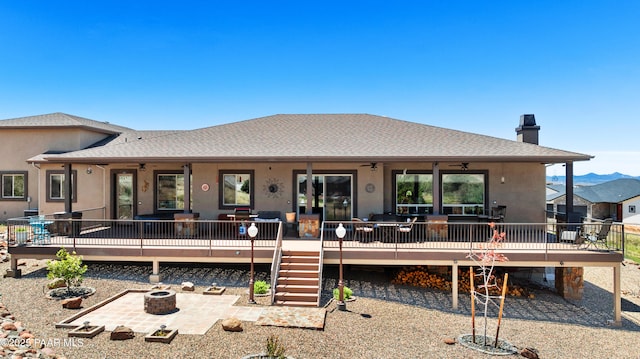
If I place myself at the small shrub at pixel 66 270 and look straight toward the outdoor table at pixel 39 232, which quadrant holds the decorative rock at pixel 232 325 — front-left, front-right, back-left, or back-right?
back-right

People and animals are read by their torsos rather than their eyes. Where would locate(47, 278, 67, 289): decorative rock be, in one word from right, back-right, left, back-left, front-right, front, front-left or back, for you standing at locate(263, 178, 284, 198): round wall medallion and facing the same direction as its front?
front-right

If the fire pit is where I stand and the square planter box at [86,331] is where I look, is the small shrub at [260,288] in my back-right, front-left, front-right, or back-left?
back-left

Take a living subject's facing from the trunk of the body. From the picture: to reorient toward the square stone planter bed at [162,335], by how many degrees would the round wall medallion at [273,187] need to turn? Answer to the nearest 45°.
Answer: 0° — it already faces it

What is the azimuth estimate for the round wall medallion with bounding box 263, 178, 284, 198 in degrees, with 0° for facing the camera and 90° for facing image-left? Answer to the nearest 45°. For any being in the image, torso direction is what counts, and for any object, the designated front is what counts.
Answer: approximately 0°

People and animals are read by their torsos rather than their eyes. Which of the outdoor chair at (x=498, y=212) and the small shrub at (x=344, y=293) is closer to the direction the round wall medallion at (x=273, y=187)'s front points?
the small shrub

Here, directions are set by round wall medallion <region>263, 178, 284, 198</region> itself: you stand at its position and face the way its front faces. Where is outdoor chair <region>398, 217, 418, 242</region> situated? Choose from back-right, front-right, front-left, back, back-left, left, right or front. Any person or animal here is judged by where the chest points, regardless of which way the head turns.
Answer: front-left

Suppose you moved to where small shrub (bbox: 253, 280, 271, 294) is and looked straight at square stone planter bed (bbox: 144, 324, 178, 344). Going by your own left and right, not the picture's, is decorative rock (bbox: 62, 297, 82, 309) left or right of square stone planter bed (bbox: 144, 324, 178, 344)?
right

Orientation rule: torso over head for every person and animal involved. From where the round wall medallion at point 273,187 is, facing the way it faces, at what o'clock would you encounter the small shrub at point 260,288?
The small shrub is roughly at 12 o'clock from the round wall medallion.
